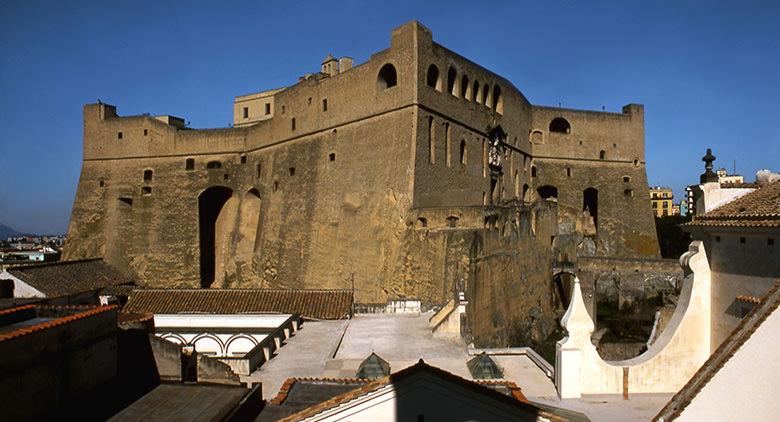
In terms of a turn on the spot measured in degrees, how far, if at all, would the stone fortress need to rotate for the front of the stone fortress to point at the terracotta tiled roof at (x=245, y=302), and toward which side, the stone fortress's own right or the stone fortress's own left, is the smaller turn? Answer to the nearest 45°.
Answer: approximately 90° to the stone fortress's own right

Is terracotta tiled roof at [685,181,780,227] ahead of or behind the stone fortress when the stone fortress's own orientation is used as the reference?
ahead

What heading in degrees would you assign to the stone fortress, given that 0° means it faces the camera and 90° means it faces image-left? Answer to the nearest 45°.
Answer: approximately 315°
